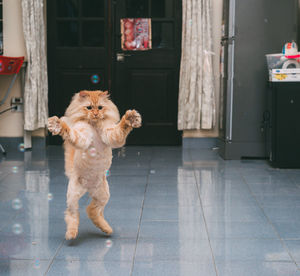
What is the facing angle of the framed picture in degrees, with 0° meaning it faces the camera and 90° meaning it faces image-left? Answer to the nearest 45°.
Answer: approximately 0°

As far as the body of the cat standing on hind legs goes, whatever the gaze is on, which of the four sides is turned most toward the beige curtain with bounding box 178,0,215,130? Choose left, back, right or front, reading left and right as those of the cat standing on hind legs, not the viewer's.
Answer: back

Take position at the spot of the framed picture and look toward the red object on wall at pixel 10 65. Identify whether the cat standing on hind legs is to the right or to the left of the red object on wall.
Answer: left

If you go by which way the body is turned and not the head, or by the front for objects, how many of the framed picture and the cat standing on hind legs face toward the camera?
2

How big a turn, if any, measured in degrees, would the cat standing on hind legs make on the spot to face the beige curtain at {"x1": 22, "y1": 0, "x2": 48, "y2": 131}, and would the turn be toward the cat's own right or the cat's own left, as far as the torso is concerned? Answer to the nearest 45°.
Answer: approximately 180°

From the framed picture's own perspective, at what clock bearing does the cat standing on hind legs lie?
The cat standing on hind legs is roughly at 12 o'clock from the framed picture.

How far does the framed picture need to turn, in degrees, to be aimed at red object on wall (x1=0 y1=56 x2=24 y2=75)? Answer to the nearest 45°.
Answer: approximately 45° to its right

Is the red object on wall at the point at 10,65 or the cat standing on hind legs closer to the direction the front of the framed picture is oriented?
the cat standing on hind legs

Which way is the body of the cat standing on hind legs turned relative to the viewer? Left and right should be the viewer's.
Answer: facing the viewer

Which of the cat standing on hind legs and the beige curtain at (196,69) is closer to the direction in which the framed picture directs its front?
the cat standing on hind legs

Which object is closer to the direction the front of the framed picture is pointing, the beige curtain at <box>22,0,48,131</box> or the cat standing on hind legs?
the cat standing on hind legs

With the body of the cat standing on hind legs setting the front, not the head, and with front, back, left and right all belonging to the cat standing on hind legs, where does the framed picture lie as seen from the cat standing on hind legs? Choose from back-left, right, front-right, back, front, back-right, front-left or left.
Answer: back
